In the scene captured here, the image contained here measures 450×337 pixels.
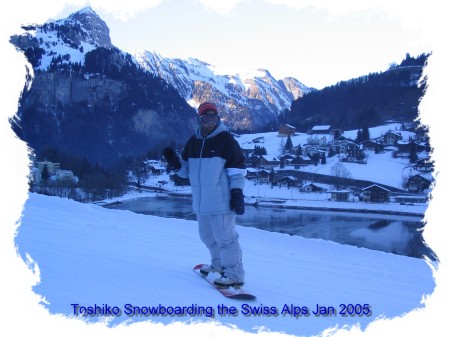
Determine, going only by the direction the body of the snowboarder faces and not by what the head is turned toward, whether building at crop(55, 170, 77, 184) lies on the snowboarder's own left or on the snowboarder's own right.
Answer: on the snowboarder's own right

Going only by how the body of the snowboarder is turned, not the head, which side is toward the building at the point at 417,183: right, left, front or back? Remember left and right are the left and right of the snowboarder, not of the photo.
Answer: back

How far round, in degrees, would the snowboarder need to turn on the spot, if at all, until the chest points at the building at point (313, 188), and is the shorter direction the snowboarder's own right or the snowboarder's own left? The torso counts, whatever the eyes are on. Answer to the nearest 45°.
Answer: approximately 135° to the snowboarder's own right

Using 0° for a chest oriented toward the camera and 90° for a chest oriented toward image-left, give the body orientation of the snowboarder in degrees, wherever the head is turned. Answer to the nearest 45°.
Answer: approximately 45°

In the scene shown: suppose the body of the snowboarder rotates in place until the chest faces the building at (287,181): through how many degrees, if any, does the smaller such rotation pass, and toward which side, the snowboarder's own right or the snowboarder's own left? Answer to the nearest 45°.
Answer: approximately 135° to the snowboarder's own right

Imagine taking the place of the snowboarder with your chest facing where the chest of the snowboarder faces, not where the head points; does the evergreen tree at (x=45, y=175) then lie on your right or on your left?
on your right
